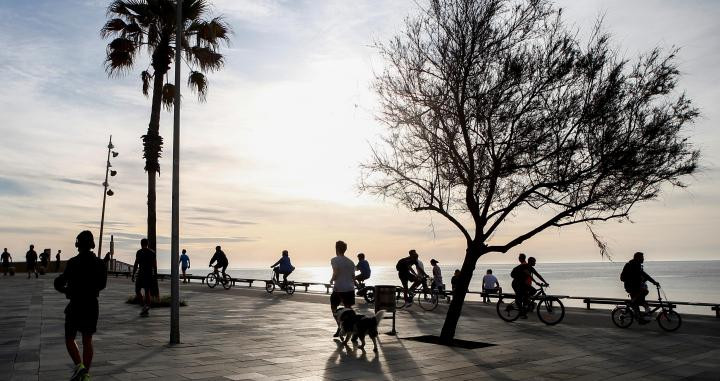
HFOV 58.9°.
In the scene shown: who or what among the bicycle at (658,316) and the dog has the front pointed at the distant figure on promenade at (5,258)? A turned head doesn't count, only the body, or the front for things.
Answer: the dog

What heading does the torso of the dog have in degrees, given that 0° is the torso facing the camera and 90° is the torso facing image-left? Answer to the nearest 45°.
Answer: approximately 135°

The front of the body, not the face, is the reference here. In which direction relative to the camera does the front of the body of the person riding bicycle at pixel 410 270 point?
to the viewer's right

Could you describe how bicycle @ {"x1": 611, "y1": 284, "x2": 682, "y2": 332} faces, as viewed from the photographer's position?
facing to the right of the viewer

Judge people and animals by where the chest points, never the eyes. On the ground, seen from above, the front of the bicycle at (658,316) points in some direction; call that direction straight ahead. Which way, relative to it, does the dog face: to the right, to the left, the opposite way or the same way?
the opposite way

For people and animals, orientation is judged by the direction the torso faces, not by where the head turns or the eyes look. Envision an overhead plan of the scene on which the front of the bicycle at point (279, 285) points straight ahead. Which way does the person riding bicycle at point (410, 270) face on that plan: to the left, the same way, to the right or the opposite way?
the opposite way

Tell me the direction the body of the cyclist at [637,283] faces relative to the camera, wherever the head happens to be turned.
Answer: to the viewer's right

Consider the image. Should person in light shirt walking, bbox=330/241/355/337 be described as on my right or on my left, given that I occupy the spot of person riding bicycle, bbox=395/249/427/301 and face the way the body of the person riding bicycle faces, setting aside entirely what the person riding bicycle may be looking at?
on my right

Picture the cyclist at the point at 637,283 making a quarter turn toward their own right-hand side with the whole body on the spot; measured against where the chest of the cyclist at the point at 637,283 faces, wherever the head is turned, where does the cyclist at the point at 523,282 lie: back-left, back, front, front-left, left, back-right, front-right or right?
right
